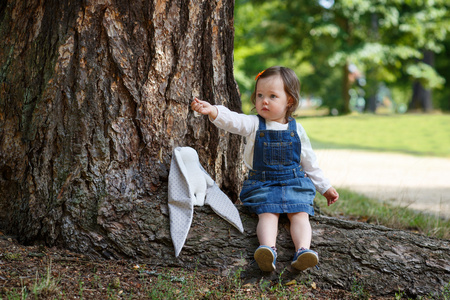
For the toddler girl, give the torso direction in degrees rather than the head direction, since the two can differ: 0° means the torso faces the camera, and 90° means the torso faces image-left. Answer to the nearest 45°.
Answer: approximately 0°
